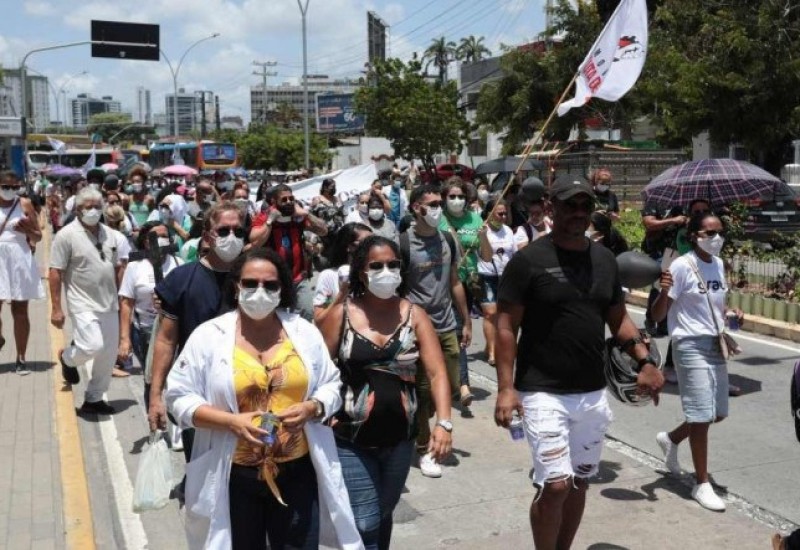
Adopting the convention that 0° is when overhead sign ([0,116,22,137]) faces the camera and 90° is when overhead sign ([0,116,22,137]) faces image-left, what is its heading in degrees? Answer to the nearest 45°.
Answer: approximately 0°

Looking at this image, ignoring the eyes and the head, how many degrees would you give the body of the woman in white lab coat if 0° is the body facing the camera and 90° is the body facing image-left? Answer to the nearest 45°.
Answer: approximately 0°

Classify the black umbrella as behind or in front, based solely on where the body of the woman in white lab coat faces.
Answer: behind

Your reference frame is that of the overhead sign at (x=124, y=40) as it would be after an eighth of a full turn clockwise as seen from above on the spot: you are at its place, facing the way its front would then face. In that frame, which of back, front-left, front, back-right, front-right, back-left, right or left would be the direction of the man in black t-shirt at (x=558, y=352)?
back-right

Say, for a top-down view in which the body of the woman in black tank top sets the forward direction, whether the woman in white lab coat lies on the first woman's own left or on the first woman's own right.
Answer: on the first woman's own right

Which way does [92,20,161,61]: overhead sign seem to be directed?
away from the camera

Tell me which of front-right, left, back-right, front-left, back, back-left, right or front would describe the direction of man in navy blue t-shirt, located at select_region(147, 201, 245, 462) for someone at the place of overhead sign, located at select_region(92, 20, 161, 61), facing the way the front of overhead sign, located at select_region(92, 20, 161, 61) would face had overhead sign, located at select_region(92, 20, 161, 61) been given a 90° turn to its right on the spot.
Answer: right

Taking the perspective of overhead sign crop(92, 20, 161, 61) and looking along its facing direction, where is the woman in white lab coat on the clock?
The woman in white lab coat is roughly at 6 o'clock from the overhead sign.

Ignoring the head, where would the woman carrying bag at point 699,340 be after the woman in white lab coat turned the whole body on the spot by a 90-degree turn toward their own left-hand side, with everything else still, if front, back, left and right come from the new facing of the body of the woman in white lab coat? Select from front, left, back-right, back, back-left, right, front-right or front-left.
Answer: front-left

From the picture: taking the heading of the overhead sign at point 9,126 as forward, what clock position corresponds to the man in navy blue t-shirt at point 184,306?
The man in navy blue t-shirt is roughly at 12 o'clock from the overhead sign.
